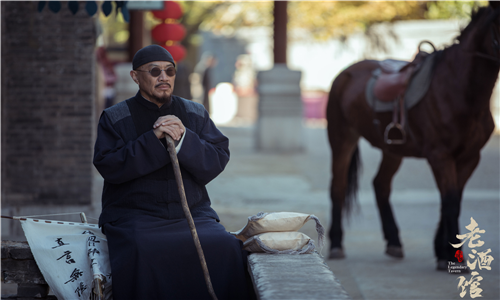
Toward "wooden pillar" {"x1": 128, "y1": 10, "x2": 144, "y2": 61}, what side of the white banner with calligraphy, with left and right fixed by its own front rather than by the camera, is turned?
back

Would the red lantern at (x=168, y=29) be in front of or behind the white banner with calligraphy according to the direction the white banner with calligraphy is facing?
behind

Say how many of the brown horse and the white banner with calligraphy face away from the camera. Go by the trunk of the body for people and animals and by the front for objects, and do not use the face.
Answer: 0

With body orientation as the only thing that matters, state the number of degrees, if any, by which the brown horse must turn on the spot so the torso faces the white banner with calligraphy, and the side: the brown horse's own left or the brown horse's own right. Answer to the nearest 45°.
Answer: approximately 90° to the brown horse's own right

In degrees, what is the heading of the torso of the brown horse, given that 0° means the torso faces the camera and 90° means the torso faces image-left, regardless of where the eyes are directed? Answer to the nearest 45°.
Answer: approximately 315°

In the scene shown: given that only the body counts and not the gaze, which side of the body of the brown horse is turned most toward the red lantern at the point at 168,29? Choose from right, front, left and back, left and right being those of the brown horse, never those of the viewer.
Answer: back

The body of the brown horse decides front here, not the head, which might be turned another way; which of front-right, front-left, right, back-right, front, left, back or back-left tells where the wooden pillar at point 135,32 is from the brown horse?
back

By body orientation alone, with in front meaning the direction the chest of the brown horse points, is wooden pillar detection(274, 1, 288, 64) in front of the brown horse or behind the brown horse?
behind
